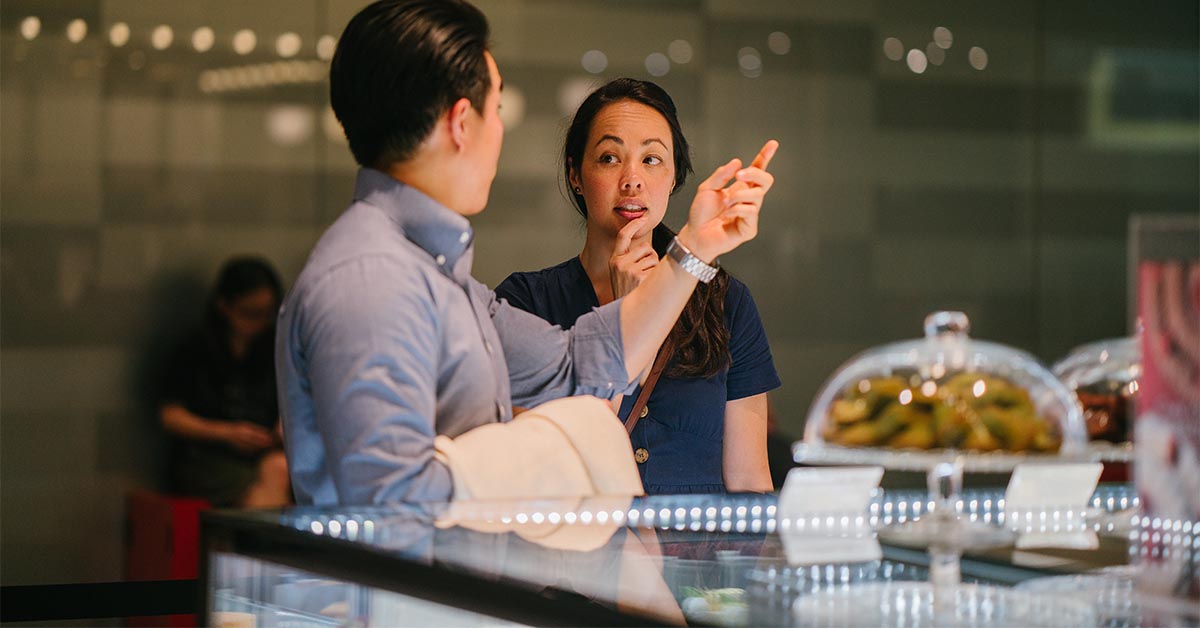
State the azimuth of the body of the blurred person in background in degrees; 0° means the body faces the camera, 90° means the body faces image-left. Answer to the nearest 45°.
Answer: approximately 315°

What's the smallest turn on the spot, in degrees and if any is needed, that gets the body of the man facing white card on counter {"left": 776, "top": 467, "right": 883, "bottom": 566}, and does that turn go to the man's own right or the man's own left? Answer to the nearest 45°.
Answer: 0° — they already face it

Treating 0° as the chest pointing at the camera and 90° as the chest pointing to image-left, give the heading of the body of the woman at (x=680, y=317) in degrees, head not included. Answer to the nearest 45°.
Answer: approximately 0°

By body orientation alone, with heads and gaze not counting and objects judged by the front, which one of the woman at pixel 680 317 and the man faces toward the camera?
the woman

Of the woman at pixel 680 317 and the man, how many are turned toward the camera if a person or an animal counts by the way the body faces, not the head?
1

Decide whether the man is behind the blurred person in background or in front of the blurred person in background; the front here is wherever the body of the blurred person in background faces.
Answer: in front

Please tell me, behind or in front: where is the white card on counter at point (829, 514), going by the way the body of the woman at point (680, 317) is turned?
in front

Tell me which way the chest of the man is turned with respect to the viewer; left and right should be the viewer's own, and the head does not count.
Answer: facing to the right of the viewer

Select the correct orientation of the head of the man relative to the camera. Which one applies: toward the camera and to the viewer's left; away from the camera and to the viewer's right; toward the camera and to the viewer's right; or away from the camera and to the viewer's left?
away from the camera and to the viewer's right
